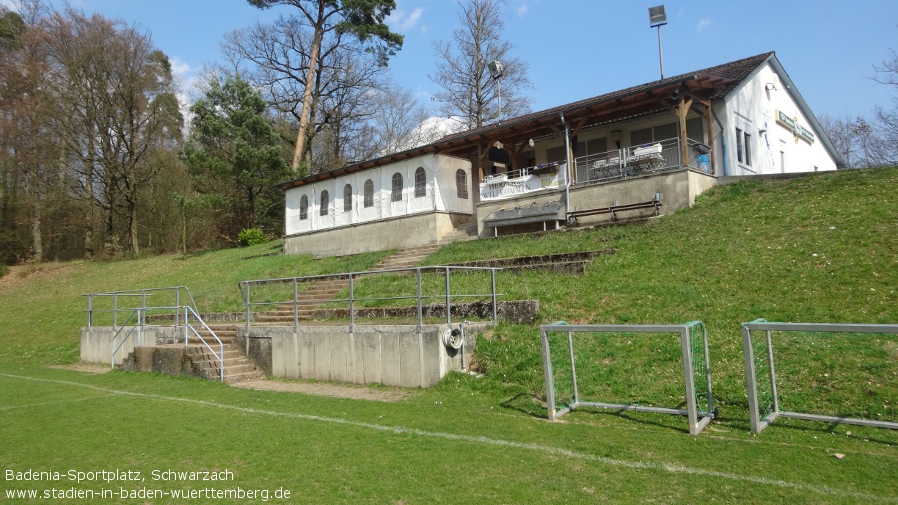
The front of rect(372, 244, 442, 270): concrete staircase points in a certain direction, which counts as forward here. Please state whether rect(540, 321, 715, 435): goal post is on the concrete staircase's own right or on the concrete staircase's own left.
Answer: on the concrete staircase's own left

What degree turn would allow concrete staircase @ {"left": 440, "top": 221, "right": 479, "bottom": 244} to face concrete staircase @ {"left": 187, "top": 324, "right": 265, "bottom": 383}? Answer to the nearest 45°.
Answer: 0° — it already faces it

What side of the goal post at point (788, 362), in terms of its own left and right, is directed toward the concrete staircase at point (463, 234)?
right

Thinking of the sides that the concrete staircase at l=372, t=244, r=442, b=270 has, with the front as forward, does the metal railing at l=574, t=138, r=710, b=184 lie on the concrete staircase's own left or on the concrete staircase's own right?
on the concrete staircase's own left

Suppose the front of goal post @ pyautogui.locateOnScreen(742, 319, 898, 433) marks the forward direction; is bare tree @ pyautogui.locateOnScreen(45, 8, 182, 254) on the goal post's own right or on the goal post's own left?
on the goal post's own right

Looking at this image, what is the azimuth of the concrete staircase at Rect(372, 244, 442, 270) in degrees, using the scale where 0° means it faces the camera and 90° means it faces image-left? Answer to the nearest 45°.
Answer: approximately 45°

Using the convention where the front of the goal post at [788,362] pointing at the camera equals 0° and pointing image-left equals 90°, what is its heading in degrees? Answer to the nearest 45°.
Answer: approximately 45°

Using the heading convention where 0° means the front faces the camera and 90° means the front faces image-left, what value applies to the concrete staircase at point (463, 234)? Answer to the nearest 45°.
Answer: approximately 45°
